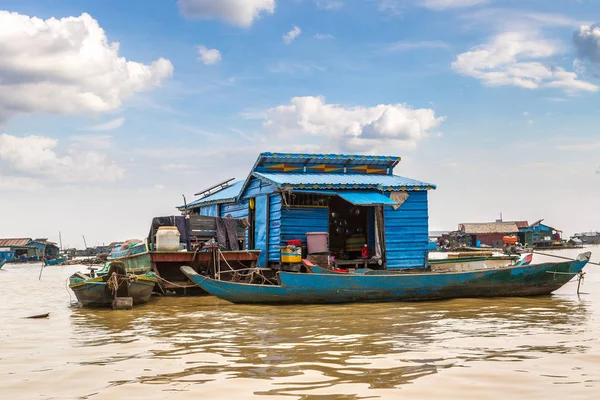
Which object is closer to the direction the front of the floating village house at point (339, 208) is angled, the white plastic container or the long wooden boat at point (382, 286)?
the long wooden boat

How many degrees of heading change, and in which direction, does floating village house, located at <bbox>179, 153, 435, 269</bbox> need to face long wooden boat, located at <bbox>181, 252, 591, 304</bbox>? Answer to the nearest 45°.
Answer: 0° — it already faces it

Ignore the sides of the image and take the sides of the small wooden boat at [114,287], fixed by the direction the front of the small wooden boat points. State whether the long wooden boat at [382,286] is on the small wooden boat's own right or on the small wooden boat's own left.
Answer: on the small wooden boat's own left

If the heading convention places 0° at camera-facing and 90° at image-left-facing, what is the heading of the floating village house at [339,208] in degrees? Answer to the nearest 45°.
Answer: approximately 0°

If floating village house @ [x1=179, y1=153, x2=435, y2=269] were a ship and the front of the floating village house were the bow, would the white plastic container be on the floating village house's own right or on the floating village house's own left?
on the floating village house's own right

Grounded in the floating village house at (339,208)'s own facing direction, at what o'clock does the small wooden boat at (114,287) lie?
The small wooden boat is roughly at 2 o'clock from the floating village house.
